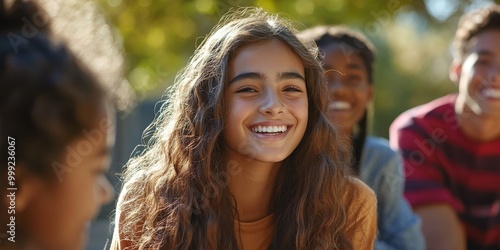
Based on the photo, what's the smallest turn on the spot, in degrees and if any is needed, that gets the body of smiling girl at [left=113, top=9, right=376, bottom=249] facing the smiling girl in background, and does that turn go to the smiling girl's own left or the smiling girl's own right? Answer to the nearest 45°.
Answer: approximately 135° to the smiling girl's own left

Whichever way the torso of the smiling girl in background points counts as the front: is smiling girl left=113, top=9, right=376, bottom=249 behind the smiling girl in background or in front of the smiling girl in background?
in front

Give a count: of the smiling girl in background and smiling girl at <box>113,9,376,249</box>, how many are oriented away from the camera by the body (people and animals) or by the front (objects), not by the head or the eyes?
0

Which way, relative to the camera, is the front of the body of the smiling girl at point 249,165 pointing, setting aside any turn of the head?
toward the camera
